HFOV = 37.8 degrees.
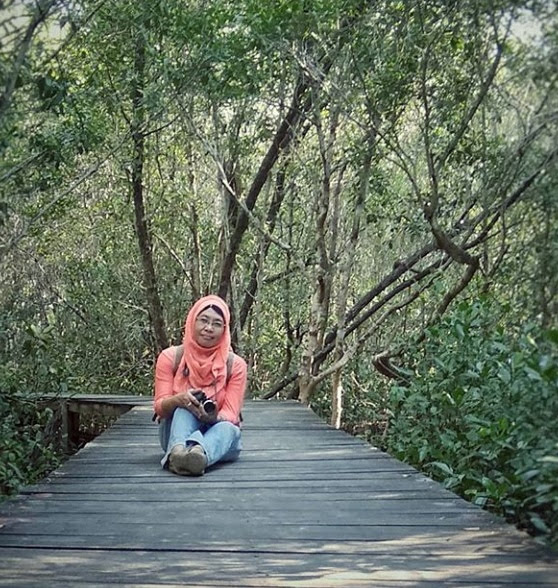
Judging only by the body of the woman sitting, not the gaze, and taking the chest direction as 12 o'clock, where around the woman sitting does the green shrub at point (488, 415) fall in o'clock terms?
The green shrub is roughly at 10 o'clock from the woman sitting.

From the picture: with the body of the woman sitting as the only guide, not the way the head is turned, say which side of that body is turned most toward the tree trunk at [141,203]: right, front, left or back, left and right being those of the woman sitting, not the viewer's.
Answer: back

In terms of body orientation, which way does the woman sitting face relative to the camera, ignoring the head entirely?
toward the camera

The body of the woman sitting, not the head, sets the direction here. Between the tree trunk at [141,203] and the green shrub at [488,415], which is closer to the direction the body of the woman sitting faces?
the green shrub

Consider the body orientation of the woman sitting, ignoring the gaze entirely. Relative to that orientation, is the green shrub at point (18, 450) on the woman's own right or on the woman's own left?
on the woman's own right

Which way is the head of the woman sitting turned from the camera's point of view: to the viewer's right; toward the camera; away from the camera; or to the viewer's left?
toward the camera
